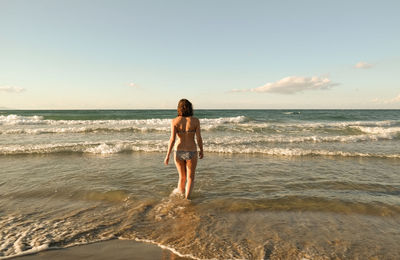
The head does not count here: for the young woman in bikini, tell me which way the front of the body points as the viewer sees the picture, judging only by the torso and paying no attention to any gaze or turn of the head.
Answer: away from the camera
